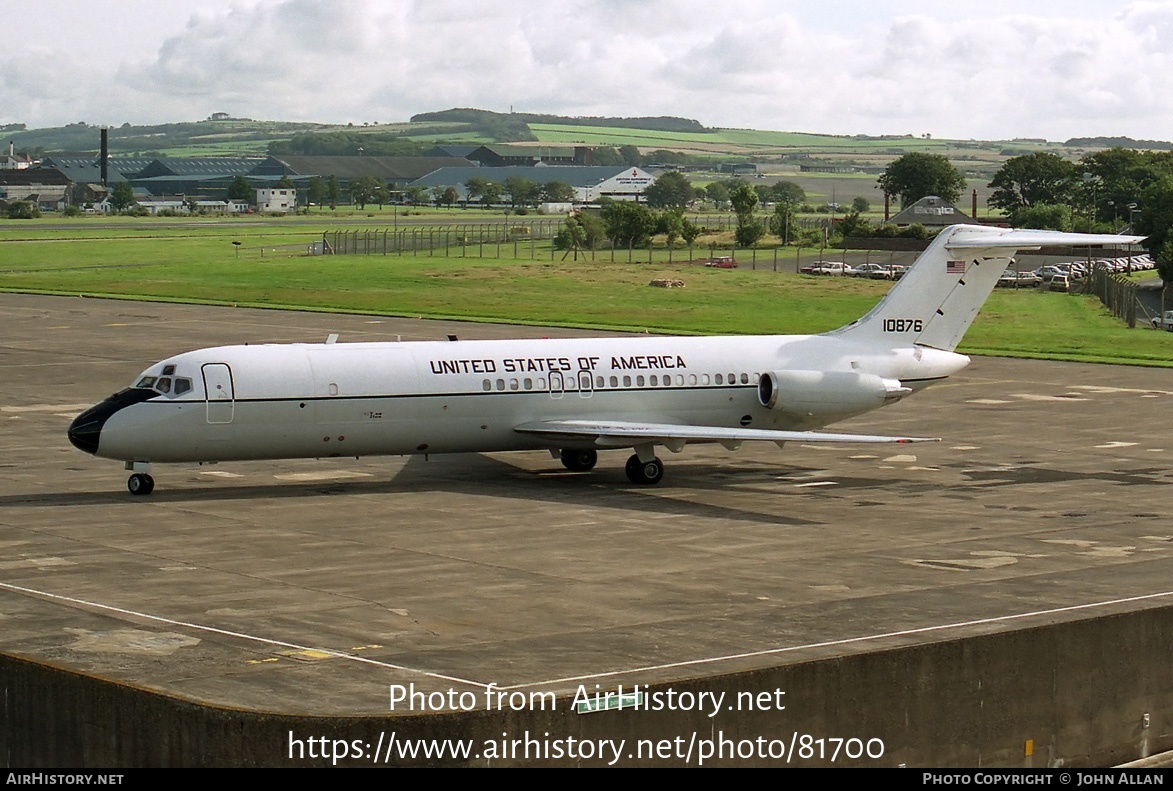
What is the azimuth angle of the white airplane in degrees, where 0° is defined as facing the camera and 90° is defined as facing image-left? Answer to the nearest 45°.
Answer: approximately 45°

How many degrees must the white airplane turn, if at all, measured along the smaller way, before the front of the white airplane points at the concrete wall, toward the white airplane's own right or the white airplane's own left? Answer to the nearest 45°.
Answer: approximately 45° to the white airplane's own left
